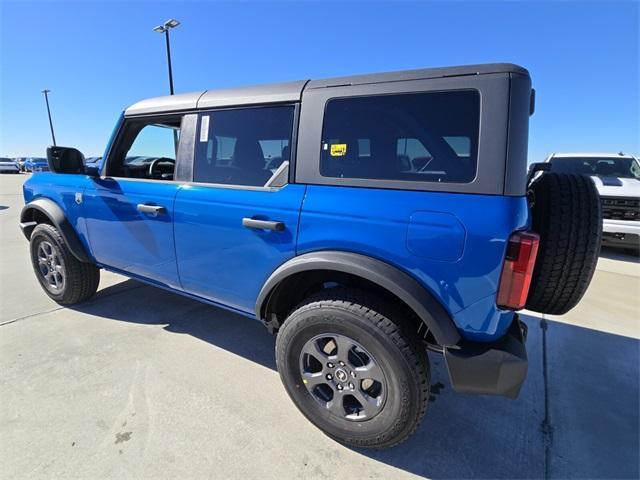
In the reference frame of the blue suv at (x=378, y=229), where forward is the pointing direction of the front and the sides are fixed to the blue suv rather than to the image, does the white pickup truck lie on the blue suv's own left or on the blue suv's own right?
on the blue suv's own right

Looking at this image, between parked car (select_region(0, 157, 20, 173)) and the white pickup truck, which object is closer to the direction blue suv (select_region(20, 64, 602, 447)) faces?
the parked car

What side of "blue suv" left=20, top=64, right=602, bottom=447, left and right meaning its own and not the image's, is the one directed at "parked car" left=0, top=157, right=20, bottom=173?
front

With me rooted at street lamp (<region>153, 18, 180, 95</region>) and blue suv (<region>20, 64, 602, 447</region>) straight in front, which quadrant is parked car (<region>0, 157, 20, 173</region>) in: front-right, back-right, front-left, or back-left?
back-right

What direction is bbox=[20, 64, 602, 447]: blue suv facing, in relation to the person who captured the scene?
facing away from the viewer and to the left of the viewer

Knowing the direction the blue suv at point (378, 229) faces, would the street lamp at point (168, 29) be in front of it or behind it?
in front
